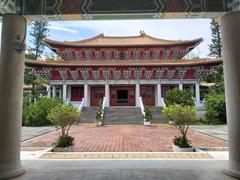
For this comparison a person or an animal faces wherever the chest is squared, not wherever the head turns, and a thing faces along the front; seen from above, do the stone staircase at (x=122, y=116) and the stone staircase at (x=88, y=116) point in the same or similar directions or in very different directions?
same or similar directions

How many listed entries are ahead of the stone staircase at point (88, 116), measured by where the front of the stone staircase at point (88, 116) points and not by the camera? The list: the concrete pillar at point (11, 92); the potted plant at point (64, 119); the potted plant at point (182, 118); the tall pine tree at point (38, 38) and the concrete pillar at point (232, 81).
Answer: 4

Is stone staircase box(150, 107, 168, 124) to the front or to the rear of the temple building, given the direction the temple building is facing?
to the front

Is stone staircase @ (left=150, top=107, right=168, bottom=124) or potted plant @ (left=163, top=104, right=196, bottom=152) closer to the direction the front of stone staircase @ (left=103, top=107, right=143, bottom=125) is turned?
the potted plant

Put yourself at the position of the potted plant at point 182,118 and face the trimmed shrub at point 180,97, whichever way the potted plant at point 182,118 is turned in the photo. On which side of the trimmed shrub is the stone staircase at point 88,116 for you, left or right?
left

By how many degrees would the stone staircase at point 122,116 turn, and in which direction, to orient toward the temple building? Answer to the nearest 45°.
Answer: approximately 180°

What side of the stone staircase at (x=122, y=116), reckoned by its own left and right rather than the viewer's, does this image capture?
front

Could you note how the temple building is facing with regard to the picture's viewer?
facing the viewer

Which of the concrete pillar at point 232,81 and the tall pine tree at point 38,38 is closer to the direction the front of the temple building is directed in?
the concrete pillar

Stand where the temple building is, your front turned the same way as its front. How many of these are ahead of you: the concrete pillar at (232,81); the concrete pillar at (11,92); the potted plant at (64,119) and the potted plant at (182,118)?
4

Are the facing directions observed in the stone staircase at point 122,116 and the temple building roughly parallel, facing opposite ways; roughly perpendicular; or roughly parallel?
roughly parallel

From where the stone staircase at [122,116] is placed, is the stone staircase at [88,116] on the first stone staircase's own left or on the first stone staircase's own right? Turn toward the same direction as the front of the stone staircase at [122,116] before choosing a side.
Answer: on the first stone staircase's own right

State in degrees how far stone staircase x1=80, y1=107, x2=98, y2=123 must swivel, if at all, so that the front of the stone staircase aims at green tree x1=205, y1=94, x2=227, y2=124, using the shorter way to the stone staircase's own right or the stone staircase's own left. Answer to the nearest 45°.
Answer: approximately 90° to the stone staircase's own left

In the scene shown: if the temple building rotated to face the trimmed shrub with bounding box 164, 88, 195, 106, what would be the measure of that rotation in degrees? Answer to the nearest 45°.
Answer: approximately 45° to its left

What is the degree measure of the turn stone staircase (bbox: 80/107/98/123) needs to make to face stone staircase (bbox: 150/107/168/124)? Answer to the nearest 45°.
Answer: approximately 90° to its left
